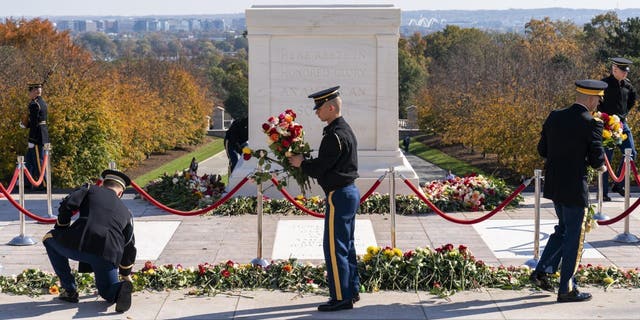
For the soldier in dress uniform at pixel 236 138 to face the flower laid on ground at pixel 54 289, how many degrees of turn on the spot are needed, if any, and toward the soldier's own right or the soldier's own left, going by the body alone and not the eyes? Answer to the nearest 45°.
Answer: approximately 90° to the soldier's own right

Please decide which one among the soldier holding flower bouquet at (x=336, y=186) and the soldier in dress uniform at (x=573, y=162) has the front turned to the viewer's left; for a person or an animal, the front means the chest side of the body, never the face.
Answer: the soldier holding flower bouquet

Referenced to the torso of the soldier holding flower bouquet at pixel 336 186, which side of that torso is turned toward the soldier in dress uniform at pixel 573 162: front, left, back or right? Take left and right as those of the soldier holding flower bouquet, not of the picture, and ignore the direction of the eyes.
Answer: back

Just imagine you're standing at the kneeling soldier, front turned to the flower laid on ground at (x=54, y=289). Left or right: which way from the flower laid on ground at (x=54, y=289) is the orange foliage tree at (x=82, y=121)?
right

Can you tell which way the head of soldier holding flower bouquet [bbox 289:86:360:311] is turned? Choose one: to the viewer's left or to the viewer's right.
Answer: to the viewer's left

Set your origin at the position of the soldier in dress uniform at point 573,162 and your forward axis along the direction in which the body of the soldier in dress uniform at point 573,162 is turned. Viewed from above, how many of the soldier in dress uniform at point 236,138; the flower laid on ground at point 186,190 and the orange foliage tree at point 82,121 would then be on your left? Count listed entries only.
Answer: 3

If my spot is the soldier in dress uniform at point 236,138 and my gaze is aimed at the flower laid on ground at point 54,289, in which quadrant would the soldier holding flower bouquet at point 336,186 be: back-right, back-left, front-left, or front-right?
front-left

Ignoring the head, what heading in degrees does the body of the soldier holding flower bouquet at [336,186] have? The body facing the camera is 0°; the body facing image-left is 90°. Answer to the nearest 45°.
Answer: approximately 90°

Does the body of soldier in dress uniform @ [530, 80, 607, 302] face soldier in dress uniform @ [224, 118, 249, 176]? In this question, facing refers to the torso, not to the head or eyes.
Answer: no

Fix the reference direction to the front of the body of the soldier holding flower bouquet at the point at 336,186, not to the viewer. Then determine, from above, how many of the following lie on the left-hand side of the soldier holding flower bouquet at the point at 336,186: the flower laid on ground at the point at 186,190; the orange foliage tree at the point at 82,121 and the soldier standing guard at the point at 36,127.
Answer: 0

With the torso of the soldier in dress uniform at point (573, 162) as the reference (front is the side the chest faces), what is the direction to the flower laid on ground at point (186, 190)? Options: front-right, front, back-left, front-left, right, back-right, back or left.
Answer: left

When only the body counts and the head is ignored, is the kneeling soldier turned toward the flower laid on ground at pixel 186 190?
no
